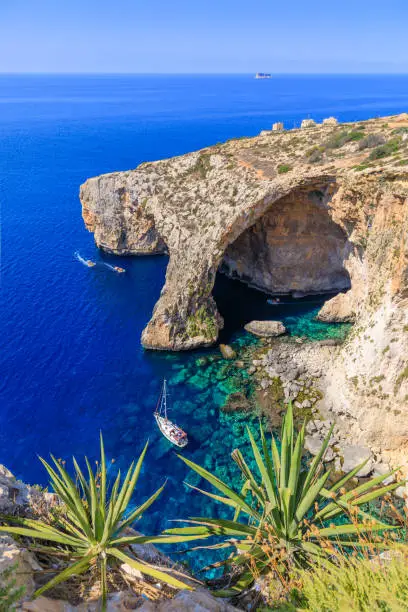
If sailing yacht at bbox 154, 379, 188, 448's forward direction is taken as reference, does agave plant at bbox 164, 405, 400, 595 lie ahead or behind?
behind

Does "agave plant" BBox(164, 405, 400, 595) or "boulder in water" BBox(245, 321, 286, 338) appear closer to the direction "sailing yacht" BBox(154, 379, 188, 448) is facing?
the boulder in water

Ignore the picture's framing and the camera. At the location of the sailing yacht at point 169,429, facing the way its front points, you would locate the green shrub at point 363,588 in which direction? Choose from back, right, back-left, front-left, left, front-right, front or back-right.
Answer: back-left

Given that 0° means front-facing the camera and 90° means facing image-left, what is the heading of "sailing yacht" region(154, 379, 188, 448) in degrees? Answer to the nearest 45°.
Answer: approximately 135°

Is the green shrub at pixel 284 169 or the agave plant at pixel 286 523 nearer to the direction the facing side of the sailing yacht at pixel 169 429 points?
the green shrub

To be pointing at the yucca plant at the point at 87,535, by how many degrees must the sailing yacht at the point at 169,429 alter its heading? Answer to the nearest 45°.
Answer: approximately 135° to its left

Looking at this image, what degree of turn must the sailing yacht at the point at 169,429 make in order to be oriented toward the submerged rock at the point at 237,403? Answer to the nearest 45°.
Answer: approximately 90° to its right

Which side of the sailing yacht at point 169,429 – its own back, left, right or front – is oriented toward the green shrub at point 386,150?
right

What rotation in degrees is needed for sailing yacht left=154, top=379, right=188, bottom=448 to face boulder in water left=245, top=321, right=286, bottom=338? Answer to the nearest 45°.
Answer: approximately 90° to its right
